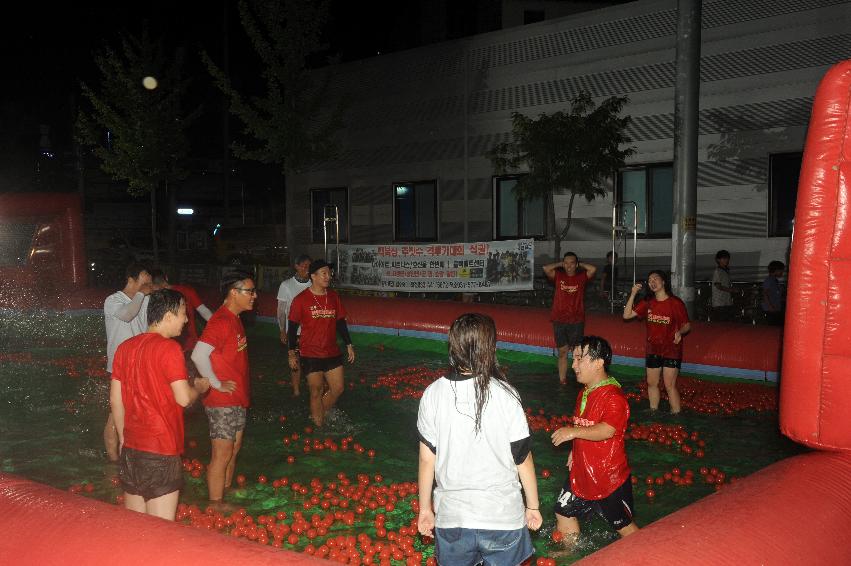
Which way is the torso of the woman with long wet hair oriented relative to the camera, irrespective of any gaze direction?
away from the camera

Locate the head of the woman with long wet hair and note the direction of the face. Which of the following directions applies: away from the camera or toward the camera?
away from the camera

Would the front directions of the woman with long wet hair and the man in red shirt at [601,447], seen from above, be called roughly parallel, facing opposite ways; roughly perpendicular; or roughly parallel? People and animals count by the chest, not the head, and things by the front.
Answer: roughly perpendicular

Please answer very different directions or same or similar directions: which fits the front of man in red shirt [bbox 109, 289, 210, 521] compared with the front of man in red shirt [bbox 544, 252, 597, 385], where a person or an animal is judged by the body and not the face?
very different directions

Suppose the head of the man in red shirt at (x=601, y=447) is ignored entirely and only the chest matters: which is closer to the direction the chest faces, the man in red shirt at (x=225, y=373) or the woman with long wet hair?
the man in red shirt

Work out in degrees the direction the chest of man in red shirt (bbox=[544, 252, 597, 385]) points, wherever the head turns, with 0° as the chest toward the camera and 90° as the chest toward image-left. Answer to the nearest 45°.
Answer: approximately 0°

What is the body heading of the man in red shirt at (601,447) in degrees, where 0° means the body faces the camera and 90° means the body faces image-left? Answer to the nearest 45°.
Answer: approximately 90°

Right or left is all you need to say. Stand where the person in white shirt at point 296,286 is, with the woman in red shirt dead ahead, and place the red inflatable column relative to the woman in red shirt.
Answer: right

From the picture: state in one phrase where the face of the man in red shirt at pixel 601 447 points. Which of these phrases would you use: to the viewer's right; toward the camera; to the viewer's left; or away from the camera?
to the viewer's left

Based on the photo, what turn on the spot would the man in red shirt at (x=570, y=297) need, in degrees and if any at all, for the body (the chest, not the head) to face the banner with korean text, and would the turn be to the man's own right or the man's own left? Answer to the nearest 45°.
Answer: approximately 135° to the man's own right

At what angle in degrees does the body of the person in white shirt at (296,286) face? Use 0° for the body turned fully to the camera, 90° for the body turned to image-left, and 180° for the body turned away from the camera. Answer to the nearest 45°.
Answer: approximately 315°

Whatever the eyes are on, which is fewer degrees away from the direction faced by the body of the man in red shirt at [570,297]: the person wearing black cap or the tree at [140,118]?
the person wearing black cap
